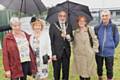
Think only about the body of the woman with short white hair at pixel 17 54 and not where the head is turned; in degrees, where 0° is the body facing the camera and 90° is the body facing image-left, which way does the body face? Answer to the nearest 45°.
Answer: approximately 315°

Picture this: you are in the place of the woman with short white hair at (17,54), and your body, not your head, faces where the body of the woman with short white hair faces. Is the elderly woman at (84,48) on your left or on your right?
on your left

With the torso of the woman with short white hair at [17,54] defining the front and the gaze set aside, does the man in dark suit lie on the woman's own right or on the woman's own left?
on the woman's own left
